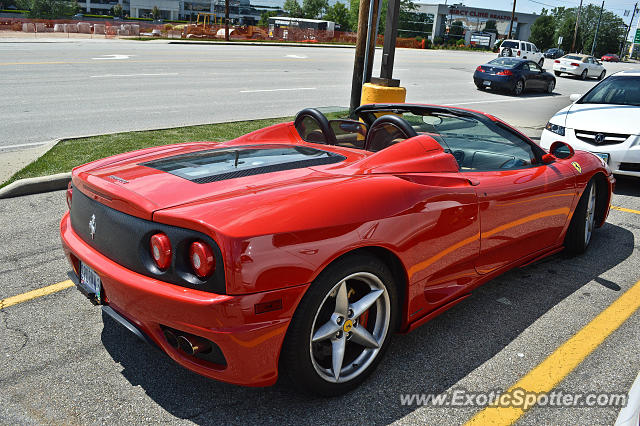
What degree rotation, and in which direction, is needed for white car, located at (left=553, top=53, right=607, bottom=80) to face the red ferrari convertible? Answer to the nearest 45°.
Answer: approximately 135° to its right

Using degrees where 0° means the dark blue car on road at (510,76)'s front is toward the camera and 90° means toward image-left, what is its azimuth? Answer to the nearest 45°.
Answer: approximately 225°

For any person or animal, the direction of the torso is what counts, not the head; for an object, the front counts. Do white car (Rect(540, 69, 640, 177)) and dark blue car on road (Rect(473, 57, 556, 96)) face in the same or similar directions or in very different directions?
very different directions

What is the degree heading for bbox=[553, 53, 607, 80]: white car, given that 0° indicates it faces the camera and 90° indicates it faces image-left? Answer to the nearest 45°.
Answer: approximately 225°

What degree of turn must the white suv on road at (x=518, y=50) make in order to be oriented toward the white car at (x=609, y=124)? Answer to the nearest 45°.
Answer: approximately 135° to its right

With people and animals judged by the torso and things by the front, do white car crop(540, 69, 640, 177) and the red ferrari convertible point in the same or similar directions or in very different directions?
very different directions

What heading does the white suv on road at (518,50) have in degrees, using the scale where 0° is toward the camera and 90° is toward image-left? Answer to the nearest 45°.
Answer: approximately 225°

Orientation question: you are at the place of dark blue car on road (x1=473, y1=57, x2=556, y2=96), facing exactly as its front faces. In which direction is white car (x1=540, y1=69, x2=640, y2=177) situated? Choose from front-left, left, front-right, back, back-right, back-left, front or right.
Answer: back-right

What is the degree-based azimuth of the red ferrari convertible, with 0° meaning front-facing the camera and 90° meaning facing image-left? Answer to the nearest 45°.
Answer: approximately 225°
